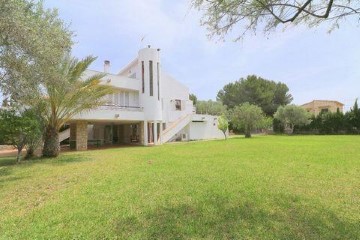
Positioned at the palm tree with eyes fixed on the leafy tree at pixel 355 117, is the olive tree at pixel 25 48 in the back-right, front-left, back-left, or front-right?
back-right

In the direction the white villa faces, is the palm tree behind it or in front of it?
in front

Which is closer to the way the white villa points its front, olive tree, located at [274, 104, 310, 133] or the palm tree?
the palm tree

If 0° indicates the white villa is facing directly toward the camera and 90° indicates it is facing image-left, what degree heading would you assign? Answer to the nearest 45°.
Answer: approximately 45°

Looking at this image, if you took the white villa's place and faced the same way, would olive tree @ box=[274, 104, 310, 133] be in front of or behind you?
behind

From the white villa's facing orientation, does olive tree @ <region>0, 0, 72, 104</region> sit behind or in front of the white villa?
in front

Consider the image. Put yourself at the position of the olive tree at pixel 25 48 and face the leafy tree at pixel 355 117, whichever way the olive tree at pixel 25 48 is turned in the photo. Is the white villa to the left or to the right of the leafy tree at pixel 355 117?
left

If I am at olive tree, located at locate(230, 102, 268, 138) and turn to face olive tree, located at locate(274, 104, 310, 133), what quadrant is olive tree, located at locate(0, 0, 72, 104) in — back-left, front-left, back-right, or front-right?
back-right
